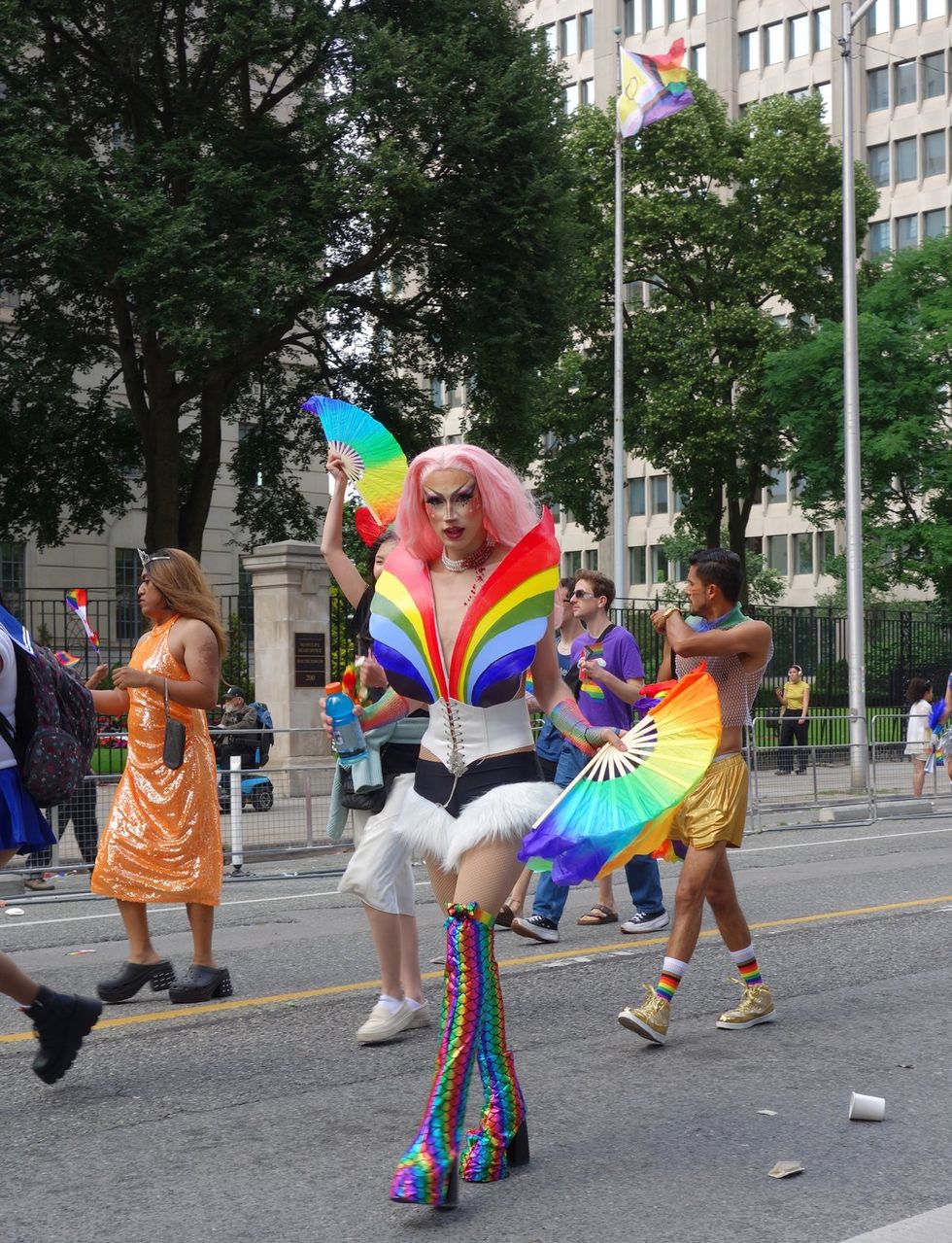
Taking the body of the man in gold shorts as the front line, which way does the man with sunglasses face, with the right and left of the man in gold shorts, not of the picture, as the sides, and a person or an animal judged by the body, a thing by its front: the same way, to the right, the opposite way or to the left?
the same way

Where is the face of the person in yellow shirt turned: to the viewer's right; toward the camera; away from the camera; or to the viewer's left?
toward the camera

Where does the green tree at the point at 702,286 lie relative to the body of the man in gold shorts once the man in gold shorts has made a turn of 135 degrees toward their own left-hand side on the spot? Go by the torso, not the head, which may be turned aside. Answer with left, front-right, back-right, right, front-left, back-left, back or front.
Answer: left

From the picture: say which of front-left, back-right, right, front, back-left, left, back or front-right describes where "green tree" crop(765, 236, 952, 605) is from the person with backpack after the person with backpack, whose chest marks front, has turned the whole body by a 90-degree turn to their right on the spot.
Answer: front-right

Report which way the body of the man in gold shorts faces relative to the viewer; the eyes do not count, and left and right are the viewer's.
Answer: facing the viewer and to the left of the viewer

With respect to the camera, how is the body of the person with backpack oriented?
to the viewer's left

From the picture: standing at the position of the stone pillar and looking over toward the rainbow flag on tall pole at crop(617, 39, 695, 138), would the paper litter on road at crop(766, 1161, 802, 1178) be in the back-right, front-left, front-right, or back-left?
back-right

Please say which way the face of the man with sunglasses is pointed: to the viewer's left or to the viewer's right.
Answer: to the viewer's left

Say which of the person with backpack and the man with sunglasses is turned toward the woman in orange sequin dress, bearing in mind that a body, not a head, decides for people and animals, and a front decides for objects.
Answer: the man with sunglasses
